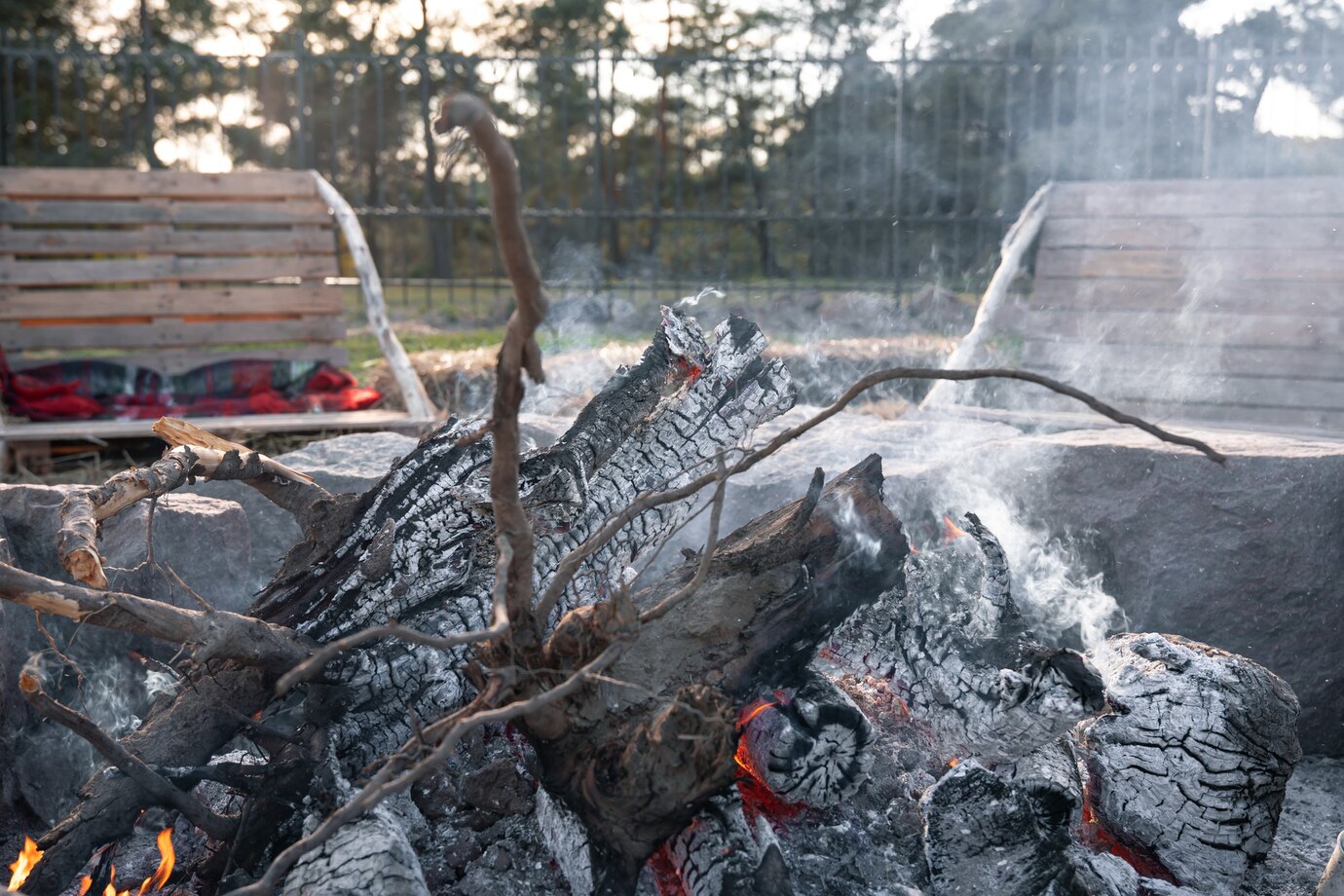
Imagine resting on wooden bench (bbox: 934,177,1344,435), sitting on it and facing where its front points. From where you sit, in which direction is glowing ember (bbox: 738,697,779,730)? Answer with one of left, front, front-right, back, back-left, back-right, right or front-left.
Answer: front

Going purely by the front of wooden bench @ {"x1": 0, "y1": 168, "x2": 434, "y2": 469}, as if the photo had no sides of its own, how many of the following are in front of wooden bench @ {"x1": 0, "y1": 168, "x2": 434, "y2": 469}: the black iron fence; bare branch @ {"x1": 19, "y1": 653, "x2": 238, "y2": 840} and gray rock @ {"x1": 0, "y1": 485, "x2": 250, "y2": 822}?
2

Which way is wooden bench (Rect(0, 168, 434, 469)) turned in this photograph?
toward the camera

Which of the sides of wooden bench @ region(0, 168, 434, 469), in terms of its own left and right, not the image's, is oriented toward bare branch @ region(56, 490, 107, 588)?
front

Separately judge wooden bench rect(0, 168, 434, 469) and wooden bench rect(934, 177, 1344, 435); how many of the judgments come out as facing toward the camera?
2

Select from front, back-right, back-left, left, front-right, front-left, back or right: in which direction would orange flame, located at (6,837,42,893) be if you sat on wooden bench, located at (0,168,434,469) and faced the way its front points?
front

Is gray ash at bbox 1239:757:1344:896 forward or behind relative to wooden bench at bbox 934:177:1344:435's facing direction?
forward

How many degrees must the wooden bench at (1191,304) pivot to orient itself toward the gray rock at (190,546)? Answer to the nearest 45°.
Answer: approximately 45° to its right

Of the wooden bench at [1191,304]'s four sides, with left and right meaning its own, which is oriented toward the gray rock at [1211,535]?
front

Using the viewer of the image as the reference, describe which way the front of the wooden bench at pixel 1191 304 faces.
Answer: facing the viewer

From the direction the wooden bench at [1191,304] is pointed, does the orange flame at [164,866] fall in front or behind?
in front
